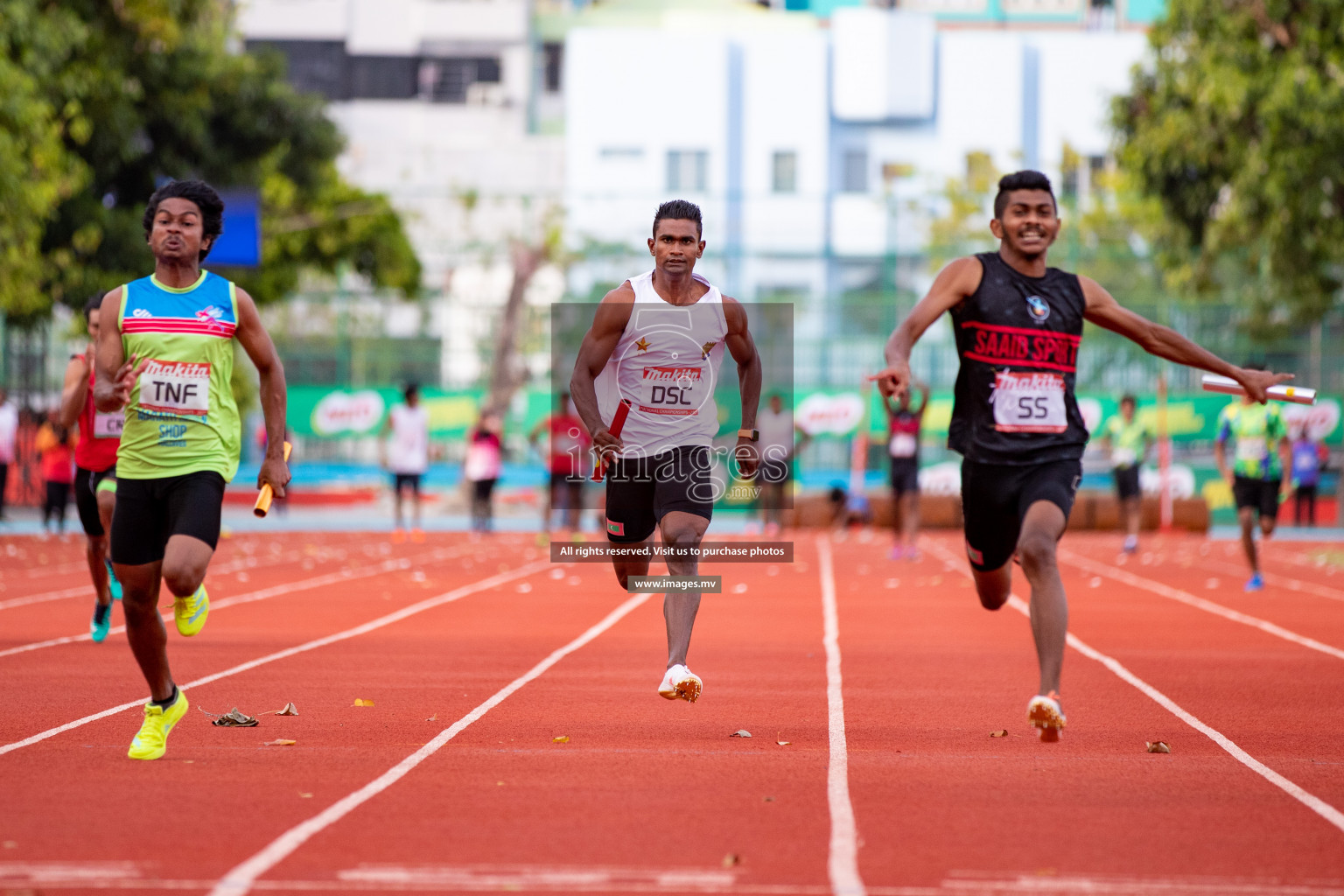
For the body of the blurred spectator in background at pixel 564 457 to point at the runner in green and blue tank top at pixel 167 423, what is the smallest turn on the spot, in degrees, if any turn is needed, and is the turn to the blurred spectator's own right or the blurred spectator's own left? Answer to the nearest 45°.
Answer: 0° — they already face them

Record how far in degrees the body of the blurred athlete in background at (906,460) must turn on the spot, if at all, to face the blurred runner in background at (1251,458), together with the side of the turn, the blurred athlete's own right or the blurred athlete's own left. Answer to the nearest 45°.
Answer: approximately 45° to the blurred athlete's own left

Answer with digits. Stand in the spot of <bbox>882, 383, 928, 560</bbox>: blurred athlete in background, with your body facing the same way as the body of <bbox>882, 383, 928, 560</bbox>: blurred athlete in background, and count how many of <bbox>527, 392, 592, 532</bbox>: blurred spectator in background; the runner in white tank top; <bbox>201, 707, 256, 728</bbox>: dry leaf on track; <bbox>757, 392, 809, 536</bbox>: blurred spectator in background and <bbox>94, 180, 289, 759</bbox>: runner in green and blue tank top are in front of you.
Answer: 3

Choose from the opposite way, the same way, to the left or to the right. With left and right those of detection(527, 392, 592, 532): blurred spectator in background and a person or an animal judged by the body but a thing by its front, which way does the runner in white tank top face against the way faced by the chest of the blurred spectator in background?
the same way

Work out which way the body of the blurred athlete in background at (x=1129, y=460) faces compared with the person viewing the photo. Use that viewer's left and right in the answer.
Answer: facing the viewer

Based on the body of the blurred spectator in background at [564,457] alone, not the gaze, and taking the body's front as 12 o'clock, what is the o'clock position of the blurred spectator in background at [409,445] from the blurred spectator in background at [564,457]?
the blurred spectator in background at [409,445] is roughly at 3 o'clock from the blurred spectator in background at [564,457].

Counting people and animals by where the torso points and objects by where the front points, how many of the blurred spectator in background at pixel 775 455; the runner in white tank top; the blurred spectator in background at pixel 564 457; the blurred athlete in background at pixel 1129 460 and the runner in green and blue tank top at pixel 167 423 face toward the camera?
5

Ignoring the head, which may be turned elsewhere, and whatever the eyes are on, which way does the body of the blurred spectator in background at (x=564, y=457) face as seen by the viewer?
toward the camera

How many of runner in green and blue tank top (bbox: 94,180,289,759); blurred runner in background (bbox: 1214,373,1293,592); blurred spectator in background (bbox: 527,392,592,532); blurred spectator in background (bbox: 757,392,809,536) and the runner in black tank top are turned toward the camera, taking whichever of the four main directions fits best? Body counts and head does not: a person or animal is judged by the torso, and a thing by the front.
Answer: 5

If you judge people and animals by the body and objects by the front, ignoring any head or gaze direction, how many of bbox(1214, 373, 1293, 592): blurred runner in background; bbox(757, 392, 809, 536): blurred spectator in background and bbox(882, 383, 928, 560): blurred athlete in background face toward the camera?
3

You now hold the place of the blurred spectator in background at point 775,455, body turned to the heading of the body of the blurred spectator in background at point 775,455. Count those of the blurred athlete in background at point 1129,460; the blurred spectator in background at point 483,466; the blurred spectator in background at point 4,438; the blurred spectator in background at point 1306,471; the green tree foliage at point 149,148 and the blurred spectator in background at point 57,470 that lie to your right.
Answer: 4

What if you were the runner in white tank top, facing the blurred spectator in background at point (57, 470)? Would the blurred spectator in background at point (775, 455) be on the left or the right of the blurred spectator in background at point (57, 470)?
right

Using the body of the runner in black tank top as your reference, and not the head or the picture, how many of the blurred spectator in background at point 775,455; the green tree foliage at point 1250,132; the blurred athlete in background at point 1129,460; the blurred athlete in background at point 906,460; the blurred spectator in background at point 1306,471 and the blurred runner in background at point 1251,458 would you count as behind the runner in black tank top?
6

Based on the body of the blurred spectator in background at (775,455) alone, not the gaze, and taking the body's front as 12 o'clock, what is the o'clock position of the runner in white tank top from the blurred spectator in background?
The runner in white tank top is roughly at 12 o'clock from the blurred spectator in background.

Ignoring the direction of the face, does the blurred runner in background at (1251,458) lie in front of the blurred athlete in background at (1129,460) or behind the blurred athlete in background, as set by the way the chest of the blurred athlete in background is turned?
in front

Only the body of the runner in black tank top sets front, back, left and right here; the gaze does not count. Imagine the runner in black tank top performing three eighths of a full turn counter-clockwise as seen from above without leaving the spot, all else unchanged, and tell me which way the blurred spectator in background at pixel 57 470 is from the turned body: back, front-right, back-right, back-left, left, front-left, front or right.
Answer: left

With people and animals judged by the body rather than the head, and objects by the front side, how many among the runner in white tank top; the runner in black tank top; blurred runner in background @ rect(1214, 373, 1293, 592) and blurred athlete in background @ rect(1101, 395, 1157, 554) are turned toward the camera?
4

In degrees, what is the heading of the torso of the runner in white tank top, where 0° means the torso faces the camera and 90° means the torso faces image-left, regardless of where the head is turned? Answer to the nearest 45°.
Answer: approximately 0°

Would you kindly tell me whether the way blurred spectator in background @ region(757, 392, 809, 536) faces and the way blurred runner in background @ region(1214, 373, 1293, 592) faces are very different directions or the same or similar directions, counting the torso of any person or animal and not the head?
same or similar directions
